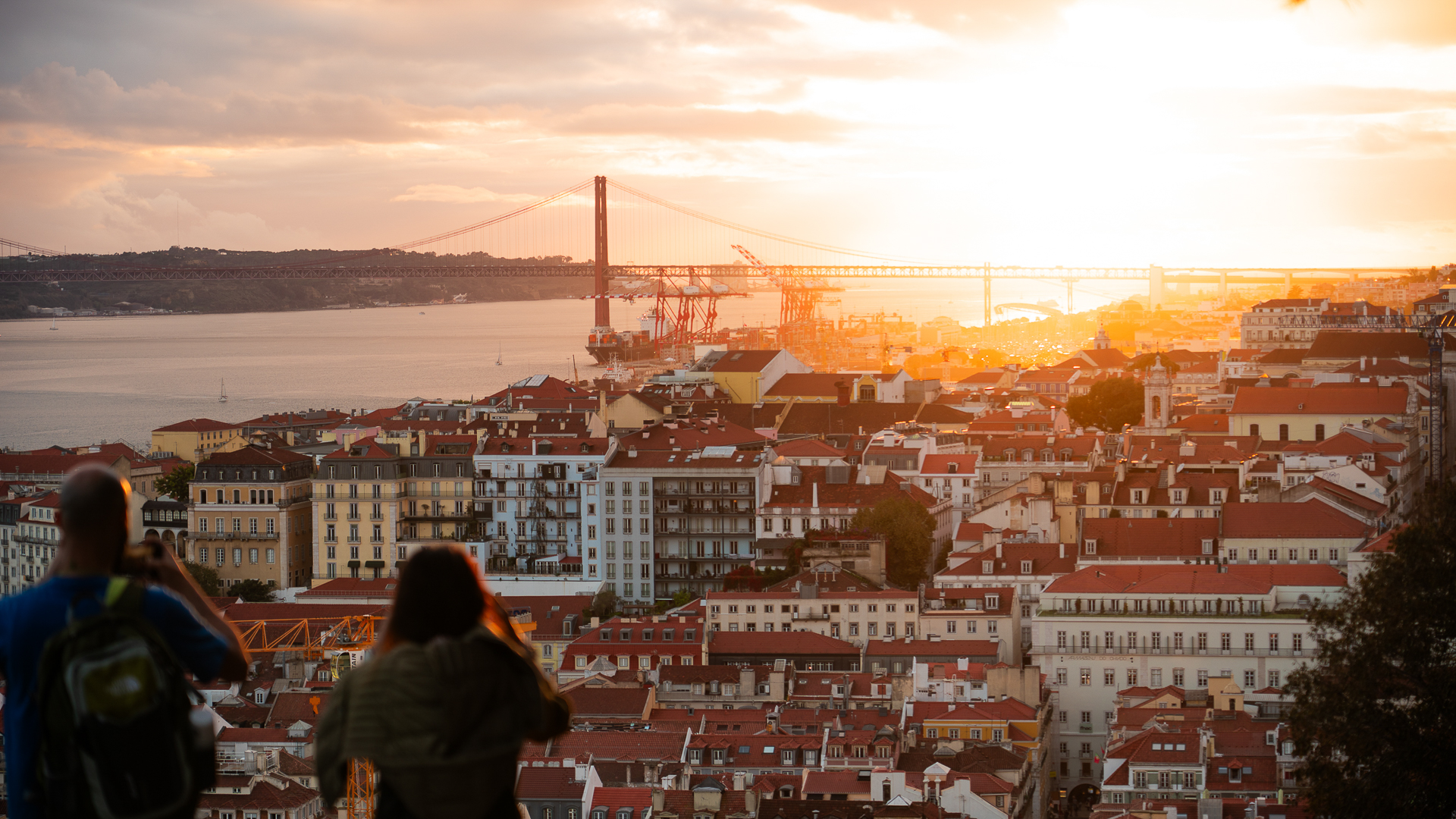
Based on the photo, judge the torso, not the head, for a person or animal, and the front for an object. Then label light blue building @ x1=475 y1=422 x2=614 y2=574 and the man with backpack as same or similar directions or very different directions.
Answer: very different directions

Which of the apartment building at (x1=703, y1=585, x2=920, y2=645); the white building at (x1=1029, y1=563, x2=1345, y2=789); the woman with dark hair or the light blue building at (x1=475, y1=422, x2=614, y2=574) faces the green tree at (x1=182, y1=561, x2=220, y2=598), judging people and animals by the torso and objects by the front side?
the woman with dark hair

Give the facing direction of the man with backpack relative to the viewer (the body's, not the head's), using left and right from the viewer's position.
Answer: facing away from the viewer

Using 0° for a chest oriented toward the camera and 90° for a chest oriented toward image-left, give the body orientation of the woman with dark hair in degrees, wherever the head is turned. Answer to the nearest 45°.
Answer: approximately 180°

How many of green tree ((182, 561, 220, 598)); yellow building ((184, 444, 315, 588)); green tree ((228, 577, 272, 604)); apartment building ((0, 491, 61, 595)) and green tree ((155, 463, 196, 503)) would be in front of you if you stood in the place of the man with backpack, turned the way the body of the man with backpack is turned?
5

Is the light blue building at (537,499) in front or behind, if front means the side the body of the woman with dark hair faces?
in front

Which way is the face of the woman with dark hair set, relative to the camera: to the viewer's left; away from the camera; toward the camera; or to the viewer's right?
away from the camera

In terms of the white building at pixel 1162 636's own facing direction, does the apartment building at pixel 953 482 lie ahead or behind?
behind

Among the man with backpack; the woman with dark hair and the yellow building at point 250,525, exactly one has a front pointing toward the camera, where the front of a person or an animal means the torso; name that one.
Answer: the yellow building

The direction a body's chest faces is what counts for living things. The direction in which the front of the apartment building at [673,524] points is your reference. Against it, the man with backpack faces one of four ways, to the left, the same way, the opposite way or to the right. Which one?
the opposite way

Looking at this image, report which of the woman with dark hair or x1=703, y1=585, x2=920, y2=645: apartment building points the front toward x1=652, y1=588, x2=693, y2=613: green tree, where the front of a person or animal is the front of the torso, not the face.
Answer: the woman with dark hair

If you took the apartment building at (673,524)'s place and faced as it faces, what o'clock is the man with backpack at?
The man with backpack is roughly at 12 o'clock from the apartment building.

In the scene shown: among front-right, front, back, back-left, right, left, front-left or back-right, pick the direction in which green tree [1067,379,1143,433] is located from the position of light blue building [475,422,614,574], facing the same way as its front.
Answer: back-left

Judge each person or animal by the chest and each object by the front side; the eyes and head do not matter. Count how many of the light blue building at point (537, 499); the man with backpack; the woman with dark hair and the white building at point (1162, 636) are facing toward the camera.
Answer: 2

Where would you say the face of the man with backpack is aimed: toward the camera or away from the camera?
away from the camera

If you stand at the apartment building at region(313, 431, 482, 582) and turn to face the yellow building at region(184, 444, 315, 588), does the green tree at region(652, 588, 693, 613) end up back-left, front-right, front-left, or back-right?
back-left
